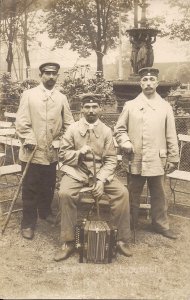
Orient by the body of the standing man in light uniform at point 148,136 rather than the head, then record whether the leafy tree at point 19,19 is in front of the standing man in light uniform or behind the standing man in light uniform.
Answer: behind

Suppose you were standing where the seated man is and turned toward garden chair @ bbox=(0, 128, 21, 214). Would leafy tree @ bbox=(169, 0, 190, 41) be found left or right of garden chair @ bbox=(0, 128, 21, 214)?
right

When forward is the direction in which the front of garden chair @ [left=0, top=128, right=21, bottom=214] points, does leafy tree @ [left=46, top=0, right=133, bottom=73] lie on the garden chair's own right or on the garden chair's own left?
on the garden chair's own left

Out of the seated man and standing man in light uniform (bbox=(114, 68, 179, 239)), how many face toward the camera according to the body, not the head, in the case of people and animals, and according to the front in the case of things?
2

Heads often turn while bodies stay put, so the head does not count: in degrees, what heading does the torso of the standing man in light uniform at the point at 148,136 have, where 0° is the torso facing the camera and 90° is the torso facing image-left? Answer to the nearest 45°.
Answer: approximately 0°

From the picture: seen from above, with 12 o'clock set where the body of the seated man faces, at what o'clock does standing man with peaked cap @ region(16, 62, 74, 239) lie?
The standing man with peaked cap is roughly at 4 o'clock from the seated man.

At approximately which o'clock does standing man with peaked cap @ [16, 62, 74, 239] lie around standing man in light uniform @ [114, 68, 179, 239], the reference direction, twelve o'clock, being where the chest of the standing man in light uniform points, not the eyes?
The standing man with peaked cap is roughly at 3 o'clock from the standing man in light uniform.
